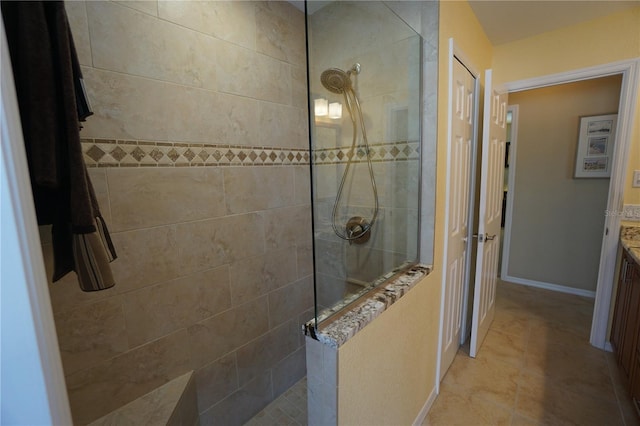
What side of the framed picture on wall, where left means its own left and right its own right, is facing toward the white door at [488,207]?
front

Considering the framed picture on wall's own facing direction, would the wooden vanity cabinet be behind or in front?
in front

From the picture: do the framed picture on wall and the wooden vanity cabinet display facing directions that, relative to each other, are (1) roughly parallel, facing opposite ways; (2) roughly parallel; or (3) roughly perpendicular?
roughly perpendicular

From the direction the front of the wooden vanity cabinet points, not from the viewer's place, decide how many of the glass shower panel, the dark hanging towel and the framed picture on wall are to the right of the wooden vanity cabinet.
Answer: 1

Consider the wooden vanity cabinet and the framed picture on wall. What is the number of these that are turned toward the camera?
1

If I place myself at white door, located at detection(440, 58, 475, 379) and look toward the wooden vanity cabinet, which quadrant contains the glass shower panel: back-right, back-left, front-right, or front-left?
back-right

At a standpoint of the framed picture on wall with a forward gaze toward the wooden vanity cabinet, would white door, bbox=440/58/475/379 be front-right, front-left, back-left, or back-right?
front-right

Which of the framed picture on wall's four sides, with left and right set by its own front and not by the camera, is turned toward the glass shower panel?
front

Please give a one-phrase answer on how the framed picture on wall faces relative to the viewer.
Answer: facing the viewer

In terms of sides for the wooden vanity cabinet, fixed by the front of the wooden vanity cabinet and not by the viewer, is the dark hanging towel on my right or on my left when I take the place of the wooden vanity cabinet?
on my left

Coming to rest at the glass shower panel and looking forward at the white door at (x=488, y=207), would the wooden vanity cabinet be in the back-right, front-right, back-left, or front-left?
front-right

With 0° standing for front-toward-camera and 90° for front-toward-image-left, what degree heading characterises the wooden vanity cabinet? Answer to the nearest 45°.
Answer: approximately 90°
